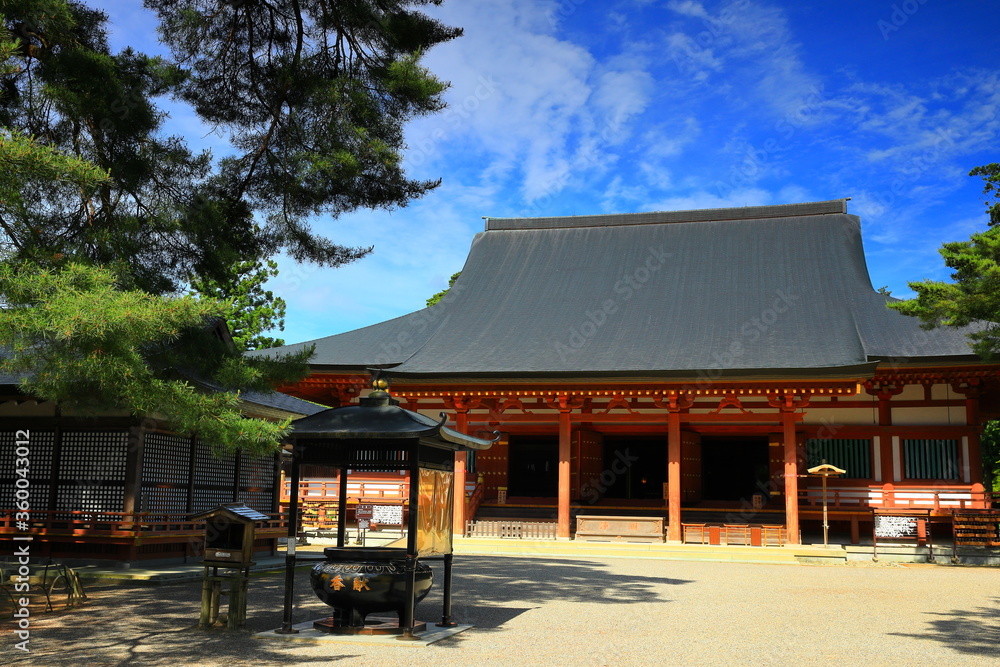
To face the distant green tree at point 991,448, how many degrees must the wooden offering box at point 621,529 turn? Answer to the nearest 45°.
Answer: approximately 135° to its left

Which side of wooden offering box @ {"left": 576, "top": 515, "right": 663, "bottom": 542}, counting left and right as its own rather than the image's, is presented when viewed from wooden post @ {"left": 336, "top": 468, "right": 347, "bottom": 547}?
front

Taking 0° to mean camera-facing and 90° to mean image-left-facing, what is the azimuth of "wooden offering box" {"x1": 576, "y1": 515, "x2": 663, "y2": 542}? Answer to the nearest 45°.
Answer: approximately 0°

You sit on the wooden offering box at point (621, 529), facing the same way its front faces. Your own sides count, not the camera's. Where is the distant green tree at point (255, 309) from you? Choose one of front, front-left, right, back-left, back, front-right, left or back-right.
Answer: back-right

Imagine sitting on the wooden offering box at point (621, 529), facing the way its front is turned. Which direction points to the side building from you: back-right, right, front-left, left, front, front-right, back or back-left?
front-right

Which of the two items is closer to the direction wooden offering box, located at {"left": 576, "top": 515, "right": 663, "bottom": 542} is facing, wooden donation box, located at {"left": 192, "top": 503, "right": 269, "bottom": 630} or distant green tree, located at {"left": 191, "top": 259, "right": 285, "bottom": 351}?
the wooden donation box

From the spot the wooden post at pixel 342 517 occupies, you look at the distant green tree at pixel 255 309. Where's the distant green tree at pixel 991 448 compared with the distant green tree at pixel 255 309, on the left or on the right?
right

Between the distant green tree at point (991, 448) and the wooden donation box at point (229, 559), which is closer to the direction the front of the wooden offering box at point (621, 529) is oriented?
the wooden donation box
